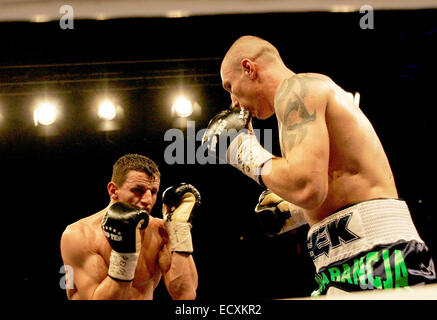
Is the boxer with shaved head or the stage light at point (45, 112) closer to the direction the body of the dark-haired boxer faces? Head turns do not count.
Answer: the boxer with shaved head

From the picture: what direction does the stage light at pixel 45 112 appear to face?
toward the camera

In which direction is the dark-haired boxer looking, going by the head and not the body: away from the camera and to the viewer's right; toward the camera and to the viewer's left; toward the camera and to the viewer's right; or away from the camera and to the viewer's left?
toward the camera and to the viewer's right

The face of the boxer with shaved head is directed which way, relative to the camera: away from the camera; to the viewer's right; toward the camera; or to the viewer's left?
to the viewer's left

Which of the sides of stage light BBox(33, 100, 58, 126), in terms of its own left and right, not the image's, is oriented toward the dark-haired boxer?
front

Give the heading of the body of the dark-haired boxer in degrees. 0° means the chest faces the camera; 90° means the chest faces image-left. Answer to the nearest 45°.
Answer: approximately 315°

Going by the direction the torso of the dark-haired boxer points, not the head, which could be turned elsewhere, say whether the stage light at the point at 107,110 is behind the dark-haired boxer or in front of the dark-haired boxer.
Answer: behind

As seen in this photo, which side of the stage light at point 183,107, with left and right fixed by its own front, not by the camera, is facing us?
front

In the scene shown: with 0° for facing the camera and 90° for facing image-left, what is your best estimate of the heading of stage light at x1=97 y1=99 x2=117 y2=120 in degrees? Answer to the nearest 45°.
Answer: approximately 0°

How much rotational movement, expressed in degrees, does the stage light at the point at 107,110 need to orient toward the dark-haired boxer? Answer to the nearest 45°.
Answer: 0° — it already faces them

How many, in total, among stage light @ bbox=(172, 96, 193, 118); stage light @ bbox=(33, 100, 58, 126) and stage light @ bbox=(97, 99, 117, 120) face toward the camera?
3
